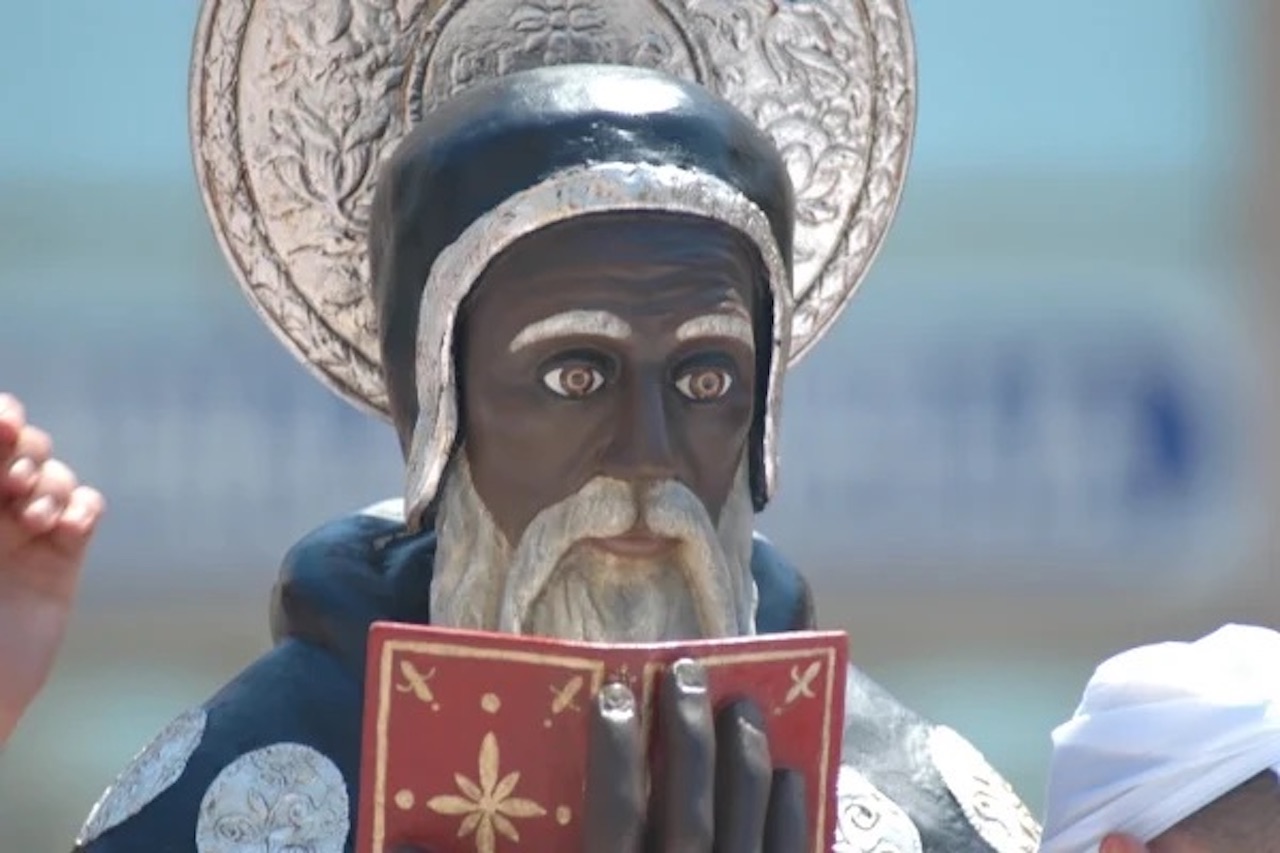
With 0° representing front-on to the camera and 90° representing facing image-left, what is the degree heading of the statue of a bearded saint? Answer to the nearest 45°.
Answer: approximately 0°

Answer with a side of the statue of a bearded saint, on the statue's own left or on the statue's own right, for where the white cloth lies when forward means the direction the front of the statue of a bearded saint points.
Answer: on the statue's own left
